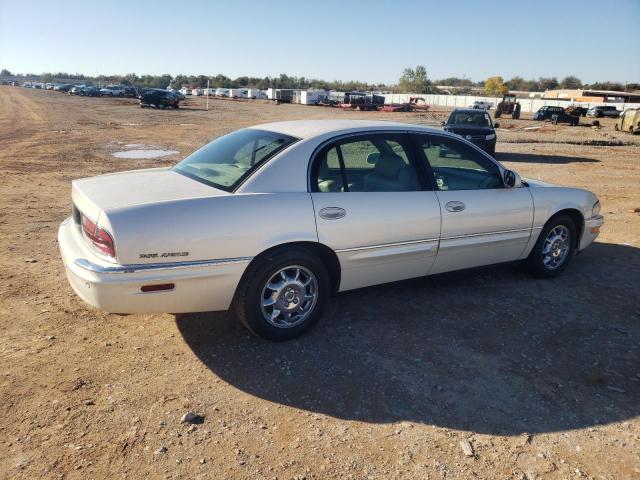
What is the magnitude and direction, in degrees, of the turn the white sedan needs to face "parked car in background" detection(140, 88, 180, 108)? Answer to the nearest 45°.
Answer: approximately 45° to its left

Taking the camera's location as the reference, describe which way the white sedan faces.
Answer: facing away from the viewer and to the right of the viewer

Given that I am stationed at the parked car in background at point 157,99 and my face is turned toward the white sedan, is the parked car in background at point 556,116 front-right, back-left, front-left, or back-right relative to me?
front-left

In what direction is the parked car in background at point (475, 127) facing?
toward the camera

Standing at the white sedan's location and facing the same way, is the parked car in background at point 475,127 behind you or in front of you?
in front

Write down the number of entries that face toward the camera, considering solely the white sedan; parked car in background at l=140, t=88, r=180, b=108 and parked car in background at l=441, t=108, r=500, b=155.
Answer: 1

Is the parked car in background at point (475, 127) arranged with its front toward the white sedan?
yes

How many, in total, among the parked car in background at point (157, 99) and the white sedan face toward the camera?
0

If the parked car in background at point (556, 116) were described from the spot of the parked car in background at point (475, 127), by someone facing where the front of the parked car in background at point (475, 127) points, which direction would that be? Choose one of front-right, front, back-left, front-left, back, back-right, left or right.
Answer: back

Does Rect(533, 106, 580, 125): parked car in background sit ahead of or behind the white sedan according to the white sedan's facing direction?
ahead
